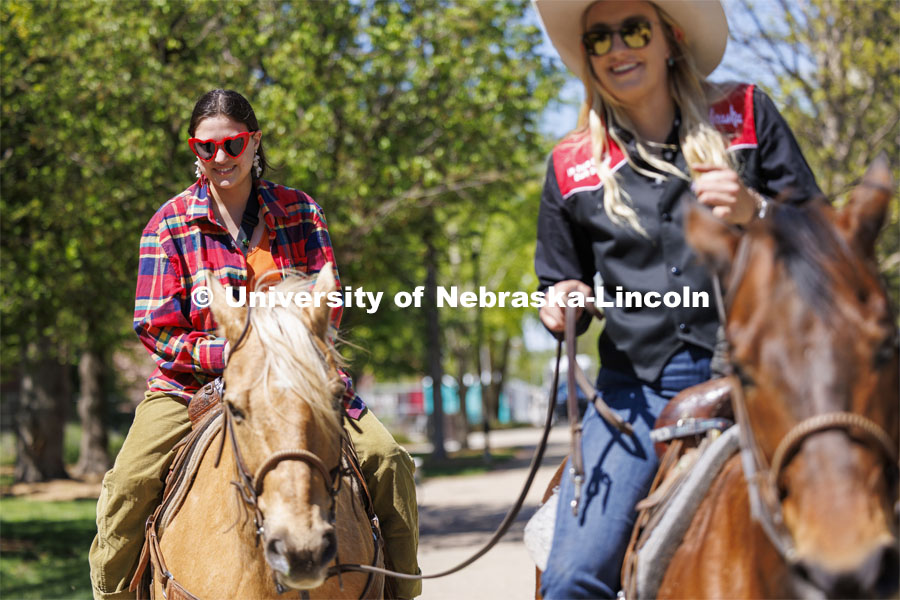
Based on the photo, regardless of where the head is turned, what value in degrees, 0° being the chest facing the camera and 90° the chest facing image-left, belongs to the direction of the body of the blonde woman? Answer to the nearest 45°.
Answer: approximately 0°

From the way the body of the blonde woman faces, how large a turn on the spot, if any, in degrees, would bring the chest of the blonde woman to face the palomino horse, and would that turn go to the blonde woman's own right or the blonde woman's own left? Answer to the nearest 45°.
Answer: approximately 90° to the blonde woman's own right

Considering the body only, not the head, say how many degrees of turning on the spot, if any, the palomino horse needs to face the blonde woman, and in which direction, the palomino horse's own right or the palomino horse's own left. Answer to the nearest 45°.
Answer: approximately 45° to the palomino horse's own left

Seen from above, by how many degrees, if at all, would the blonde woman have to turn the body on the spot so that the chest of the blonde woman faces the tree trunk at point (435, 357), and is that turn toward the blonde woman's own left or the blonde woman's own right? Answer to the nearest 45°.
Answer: approximately 180°

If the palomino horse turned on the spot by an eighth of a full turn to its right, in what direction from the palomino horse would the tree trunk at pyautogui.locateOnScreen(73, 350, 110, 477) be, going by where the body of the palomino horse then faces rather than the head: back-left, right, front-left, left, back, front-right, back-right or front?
back-right

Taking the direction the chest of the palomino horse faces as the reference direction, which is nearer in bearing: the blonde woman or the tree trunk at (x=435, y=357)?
the blonde woman

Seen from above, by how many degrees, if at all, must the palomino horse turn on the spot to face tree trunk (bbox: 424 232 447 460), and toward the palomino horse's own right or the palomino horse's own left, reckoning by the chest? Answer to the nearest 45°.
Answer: approximately 180°

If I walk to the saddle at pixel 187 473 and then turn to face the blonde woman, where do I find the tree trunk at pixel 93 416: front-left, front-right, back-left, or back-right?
back-left

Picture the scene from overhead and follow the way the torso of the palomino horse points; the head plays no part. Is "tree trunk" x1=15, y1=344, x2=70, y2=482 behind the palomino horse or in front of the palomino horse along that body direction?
behind

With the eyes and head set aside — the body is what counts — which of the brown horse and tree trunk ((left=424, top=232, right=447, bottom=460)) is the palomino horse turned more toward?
the brown horse

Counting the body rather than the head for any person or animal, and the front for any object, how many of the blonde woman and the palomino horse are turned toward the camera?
2
